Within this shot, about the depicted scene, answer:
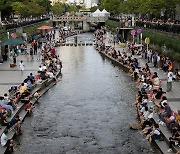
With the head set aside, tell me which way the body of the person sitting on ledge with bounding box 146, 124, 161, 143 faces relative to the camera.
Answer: to the viewer's left

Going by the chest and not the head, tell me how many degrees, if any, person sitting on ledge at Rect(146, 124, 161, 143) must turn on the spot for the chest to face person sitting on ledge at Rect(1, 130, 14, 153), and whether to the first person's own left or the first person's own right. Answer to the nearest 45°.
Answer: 0° — they already face them

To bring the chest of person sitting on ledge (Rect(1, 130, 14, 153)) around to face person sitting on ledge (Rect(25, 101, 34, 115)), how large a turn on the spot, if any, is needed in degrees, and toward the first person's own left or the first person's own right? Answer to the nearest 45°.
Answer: approximately 90° to the first person's own left

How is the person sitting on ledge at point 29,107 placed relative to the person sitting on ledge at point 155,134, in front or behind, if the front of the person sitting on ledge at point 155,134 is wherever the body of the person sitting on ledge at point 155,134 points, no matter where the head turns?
in front

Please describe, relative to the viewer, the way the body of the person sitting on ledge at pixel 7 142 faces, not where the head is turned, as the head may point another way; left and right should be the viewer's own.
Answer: facing to the right of the viewer

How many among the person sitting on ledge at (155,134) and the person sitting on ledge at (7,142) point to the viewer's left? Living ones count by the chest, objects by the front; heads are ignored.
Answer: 1

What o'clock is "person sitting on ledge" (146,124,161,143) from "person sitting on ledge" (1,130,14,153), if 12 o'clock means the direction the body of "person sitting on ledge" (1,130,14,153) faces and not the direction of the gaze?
"person sitting on ledge" (146,124,161,143) is roughly at 12 o'clock from "person sitting on ledge" (1,130,14,153).

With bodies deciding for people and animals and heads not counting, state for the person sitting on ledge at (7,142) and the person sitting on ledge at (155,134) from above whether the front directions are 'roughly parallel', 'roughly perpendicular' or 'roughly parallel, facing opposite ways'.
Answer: roughly parallel, facing opposite ways

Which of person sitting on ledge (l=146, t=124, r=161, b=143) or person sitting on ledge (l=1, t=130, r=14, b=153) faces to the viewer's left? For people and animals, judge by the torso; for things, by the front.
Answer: person sitting on ledge (l=146, t=124, r=161, b=143)

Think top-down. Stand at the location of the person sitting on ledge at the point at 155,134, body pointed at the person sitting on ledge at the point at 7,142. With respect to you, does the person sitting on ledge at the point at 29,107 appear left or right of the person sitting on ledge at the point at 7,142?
right
